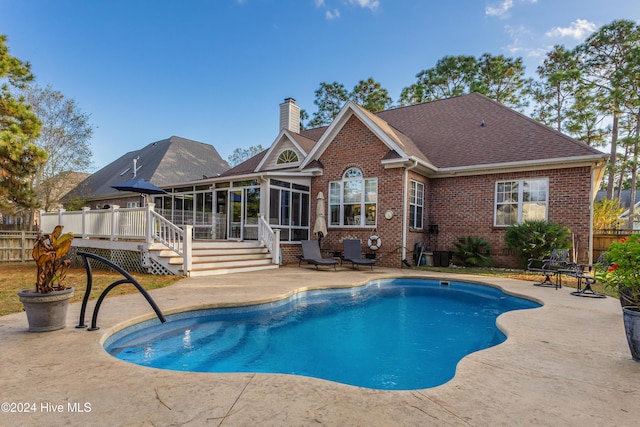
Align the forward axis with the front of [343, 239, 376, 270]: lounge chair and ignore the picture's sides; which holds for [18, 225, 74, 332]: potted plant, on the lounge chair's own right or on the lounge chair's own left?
on the lounge chair's own right

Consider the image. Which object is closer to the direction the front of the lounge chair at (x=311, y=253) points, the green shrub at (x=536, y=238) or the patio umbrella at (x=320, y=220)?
the green shrub

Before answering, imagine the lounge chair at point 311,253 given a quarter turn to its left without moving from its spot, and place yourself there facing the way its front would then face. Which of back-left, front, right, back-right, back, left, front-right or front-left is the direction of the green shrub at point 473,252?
front-right

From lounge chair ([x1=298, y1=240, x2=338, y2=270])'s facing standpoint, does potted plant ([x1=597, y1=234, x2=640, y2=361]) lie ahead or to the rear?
ahead

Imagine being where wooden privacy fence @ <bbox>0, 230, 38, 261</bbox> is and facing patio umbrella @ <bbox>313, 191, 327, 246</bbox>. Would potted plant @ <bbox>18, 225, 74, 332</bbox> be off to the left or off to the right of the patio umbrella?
right

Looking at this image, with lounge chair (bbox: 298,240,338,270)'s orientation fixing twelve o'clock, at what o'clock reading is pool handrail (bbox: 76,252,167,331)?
The pool handrail is roughly at 2 o'clock from the lounge chair.

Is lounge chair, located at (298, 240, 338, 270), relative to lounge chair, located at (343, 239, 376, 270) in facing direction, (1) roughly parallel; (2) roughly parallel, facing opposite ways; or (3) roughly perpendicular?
roughly parallel

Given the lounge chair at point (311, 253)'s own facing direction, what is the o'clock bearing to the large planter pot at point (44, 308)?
The large planter pot is roughly at 2 o'clock from the lounge chair.

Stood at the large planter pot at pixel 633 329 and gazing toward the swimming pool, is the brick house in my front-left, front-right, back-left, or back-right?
front-right

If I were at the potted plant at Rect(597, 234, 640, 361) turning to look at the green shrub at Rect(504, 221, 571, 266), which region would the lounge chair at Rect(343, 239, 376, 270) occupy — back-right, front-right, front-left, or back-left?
front-left

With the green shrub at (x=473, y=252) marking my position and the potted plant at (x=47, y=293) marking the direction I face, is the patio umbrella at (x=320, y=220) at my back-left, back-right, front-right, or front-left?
front-right

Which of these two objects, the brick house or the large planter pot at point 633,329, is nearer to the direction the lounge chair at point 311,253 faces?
the large planter pot

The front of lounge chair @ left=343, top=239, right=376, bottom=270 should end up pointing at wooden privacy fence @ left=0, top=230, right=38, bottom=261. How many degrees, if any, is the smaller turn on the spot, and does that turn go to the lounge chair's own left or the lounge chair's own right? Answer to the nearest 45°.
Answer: approximately 135° to the lounge chair's own right

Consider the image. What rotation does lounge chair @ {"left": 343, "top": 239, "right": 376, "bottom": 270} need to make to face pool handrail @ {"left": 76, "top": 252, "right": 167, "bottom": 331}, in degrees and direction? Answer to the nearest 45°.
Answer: approximately 45° to its right

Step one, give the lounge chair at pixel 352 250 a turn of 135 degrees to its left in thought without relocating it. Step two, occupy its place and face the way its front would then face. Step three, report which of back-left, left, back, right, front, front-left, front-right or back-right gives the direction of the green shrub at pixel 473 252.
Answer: right

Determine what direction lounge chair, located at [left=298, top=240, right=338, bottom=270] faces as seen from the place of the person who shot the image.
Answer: facing the viewer and to the right of the viewer

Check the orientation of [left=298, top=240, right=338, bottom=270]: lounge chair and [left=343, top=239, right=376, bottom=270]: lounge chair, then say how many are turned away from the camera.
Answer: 0
